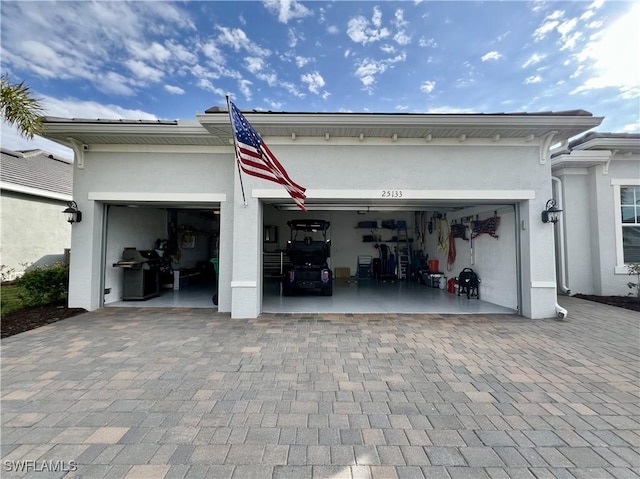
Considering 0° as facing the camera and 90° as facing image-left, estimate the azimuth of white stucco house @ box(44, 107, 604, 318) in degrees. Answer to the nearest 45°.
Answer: approximately 0°

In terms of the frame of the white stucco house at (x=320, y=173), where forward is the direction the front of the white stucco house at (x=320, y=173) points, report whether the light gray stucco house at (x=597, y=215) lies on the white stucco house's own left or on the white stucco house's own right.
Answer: on the white stucco house's own left

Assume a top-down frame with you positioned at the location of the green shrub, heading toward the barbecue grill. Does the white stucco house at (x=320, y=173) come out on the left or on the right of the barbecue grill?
right

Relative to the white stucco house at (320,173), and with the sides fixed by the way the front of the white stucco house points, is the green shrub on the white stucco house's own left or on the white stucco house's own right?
on the white stucco house's own right
